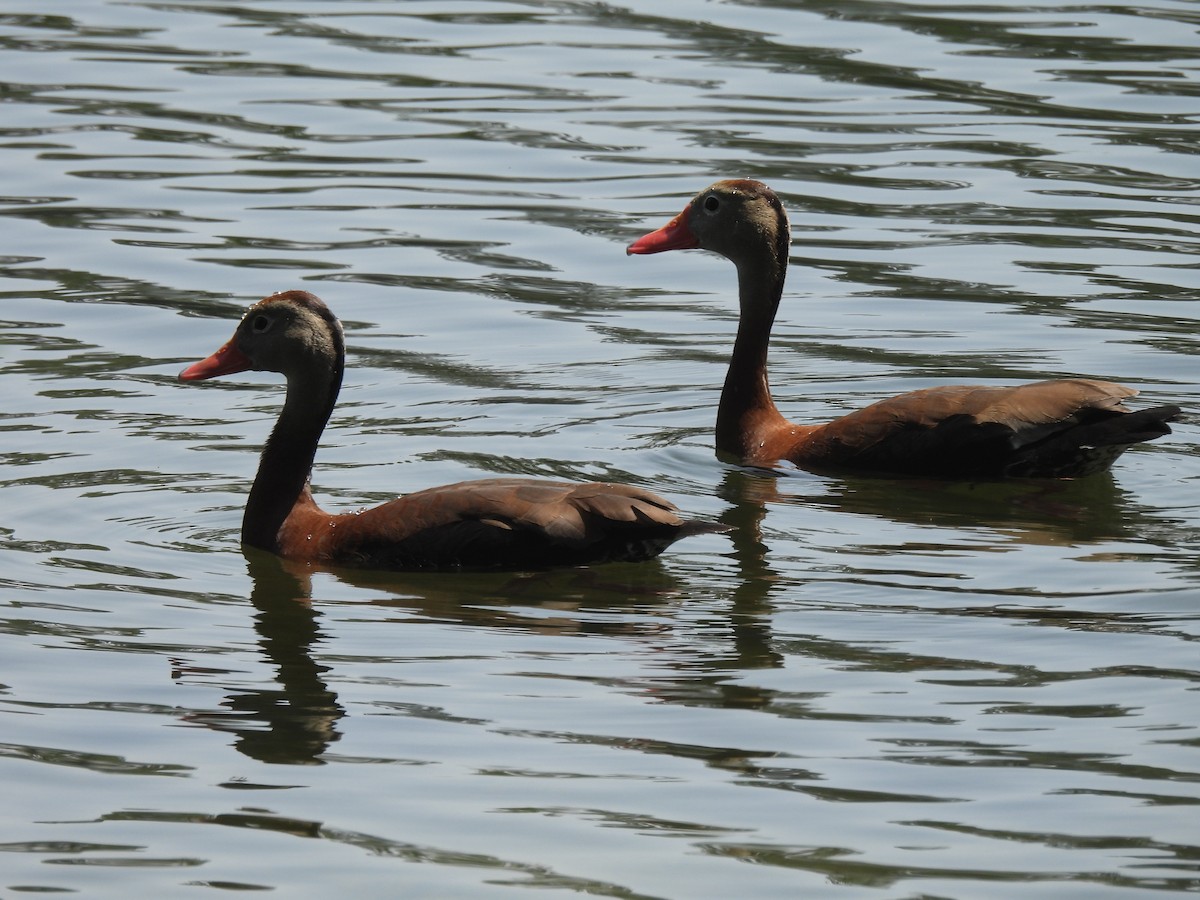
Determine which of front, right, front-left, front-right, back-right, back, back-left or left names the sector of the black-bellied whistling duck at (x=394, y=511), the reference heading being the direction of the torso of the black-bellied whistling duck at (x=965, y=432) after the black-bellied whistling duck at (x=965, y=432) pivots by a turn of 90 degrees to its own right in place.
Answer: back-left

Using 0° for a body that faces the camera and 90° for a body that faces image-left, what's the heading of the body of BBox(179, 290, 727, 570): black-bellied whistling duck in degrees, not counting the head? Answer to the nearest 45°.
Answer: approximately 90°

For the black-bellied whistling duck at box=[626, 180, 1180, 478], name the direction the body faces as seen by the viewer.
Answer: to the viewer's left
